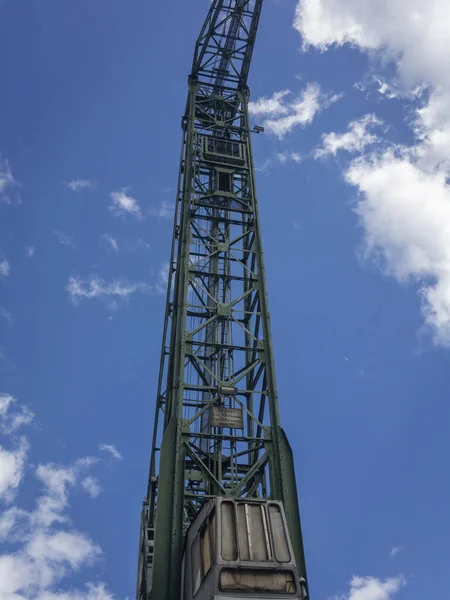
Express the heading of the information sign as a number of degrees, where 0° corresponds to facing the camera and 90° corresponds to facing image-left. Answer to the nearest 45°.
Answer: approximately 0°
